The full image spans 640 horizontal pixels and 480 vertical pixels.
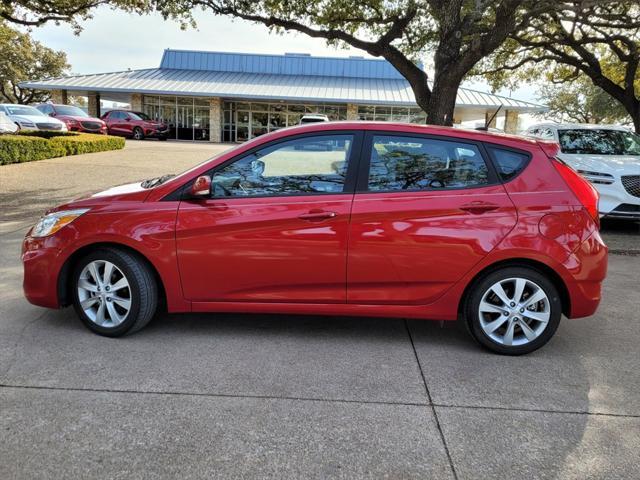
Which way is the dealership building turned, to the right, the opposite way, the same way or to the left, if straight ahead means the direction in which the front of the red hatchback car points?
to the left

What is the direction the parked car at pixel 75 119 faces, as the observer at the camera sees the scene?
facing the viewer and to the right of the viewer

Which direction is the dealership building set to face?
toward the camera

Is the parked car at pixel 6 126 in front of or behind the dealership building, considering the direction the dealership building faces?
in front

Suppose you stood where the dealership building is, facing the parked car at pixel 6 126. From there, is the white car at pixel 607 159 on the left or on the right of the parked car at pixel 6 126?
left

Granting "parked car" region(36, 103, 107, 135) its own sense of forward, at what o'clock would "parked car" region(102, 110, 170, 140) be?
"parked car" region(102, 110, 170, 140) is roughly at 9 o'clock from "parked car" region(36, 103, 107, 135).

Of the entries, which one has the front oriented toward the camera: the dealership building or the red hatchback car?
the dealership building

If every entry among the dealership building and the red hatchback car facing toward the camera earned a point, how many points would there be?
1

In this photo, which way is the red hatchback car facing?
to the viewer's left

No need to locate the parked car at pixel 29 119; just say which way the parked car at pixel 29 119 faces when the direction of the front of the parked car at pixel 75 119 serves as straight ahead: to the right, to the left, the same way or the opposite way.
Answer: the same way
